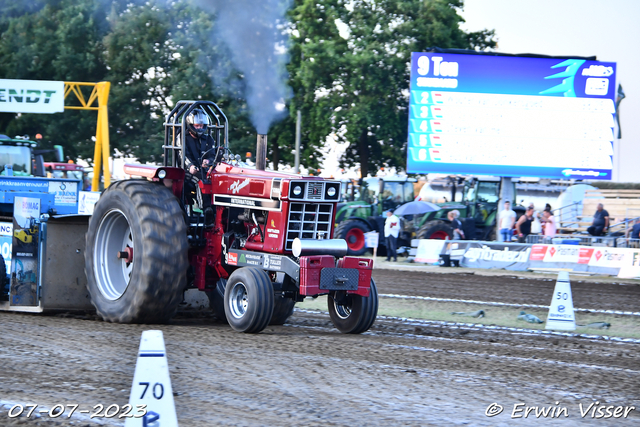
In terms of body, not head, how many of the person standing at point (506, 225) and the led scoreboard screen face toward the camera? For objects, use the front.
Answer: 2

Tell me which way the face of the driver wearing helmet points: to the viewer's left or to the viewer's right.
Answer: to the viewer's right

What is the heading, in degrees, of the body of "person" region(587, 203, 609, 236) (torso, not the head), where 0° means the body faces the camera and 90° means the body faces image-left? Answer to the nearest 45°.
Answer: approximately 45°

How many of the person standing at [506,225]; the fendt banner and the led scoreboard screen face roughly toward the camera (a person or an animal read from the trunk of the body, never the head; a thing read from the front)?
3

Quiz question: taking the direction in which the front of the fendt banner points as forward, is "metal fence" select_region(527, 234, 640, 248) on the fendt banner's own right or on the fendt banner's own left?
on the fendt banner's own left

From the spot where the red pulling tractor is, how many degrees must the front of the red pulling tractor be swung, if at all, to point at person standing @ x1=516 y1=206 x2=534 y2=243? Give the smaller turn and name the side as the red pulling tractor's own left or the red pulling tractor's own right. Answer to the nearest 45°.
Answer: approximately 90° to the red pulling tractor's own left

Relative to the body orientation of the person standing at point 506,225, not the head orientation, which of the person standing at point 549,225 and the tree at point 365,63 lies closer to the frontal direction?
the person standing

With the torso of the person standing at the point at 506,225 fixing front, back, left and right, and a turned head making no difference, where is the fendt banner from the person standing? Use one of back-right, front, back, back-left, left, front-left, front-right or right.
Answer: right
